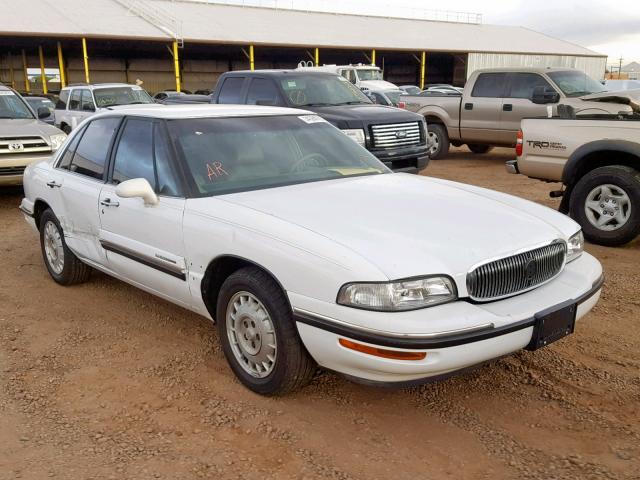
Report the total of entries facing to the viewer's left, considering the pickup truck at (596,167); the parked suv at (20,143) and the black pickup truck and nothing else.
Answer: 0

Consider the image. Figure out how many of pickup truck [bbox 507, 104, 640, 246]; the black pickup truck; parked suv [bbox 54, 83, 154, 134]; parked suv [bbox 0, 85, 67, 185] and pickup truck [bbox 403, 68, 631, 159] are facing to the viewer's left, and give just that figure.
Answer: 0

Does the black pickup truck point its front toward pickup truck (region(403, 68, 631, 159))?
no

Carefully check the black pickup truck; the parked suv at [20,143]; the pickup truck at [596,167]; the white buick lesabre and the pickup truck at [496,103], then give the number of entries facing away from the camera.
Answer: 0

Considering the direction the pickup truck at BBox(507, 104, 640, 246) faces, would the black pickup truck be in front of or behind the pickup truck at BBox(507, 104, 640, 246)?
behind

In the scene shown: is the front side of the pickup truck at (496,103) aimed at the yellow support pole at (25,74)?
no

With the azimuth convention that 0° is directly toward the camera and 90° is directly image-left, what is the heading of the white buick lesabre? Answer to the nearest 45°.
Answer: approximately 315°

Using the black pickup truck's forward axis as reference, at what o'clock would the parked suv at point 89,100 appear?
The parked suv is roughly at 6 o'clock from the black pickup truck.

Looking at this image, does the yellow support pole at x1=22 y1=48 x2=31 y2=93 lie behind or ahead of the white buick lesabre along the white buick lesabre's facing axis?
behind

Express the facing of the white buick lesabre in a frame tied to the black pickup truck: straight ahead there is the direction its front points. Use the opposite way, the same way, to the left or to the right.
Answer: the same way

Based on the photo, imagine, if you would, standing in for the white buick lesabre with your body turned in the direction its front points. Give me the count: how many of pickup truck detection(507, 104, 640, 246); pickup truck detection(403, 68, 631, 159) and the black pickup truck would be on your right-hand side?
0

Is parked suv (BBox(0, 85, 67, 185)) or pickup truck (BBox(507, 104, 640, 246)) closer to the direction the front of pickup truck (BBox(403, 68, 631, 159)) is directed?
the pickup truck

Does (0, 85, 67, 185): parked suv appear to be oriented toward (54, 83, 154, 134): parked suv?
no

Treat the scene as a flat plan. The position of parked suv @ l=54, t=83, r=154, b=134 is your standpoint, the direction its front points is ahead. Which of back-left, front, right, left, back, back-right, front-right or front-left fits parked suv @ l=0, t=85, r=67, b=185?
front-right

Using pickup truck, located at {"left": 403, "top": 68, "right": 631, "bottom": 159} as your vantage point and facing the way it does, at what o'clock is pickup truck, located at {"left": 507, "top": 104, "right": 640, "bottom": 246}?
pickup truck, located at {"left": 507, "top": 104, "right": 640, "bottom": 246} is roughly at 1 o'clock from pickup truck, located at {"left": 403, "top": 68, "right": 631, "bottom": 159}.

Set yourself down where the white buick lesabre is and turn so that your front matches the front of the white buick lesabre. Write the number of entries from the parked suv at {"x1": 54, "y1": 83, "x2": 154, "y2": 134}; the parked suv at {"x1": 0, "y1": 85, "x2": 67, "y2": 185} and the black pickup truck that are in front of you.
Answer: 0

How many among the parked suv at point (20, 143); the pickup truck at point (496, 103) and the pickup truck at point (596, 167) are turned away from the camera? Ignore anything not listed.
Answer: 0

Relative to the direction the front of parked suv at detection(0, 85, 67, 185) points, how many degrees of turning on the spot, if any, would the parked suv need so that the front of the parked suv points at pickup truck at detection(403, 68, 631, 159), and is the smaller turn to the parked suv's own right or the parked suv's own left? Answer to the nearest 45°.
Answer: approximately 45° to the parked suv's own left

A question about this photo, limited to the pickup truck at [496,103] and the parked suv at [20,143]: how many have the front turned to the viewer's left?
0
